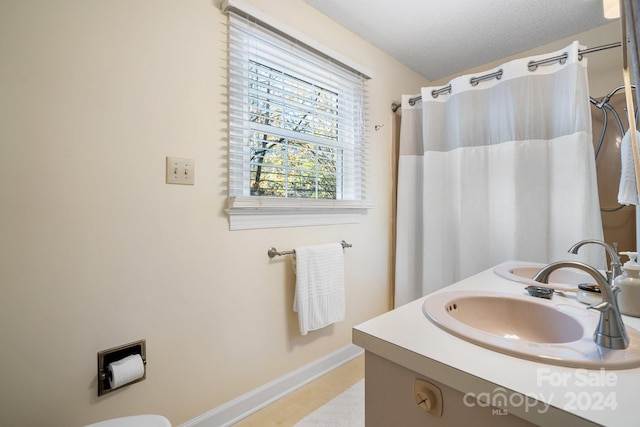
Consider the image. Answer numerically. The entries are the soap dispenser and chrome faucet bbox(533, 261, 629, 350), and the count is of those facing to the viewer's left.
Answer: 2

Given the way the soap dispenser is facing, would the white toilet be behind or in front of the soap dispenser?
in front

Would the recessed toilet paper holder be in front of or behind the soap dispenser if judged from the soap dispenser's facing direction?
in front

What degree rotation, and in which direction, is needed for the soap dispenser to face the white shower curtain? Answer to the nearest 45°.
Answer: approximately 45° to its right

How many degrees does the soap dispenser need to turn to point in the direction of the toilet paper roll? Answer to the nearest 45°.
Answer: approximately 45° to its left

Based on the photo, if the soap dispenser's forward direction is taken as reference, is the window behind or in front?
in front

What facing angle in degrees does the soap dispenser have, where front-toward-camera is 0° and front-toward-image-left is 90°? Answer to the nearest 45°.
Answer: approximately 90°

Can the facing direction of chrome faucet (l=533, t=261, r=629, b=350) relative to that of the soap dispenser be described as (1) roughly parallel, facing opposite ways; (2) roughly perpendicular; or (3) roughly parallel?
roughly parallel

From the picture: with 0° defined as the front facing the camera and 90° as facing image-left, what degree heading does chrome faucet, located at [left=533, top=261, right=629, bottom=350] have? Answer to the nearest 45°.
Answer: approximately 90°

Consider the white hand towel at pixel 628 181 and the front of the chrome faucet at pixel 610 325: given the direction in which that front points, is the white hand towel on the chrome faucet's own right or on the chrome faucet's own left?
on the chrome faucet's own right

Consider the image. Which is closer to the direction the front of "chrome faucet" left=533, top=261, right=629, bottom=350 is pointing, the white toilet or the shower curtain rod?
the white toilet
